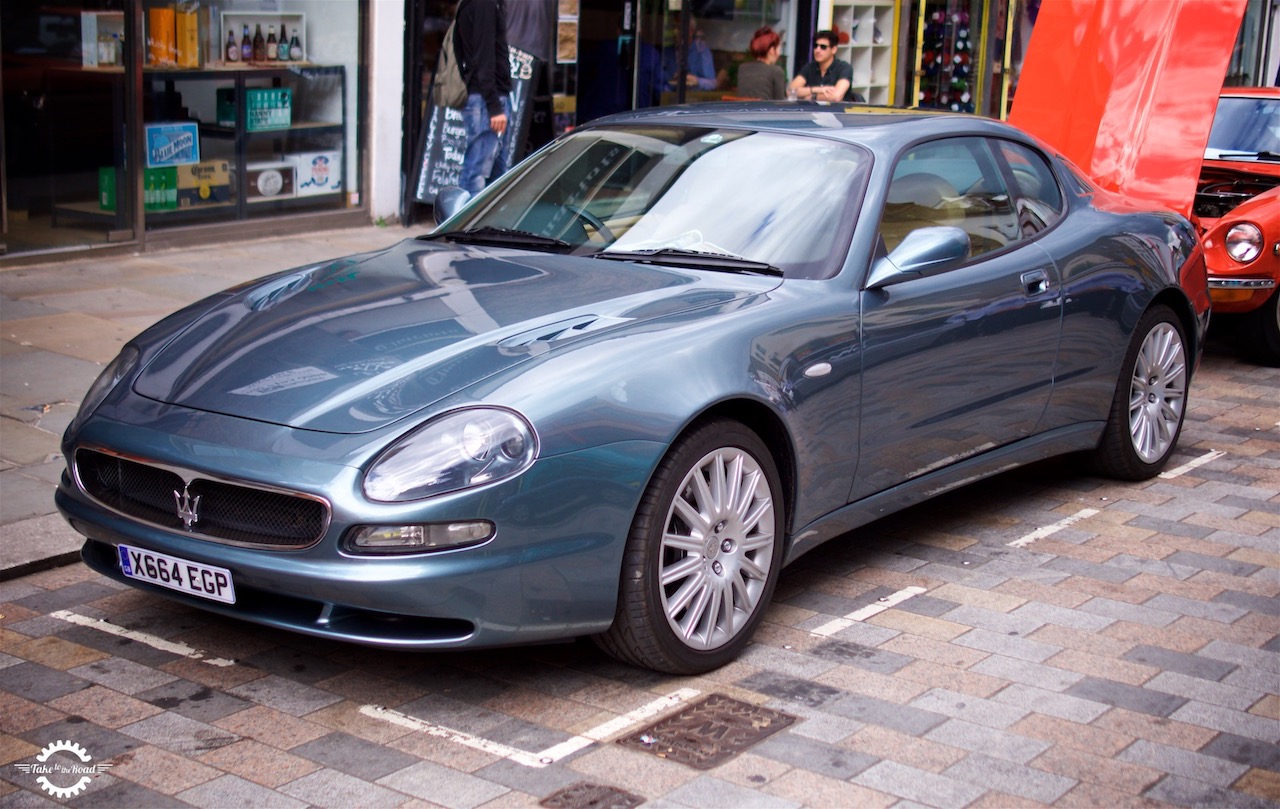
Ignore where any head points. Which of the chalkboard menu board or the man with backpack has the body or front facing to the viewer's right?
the man with backpack

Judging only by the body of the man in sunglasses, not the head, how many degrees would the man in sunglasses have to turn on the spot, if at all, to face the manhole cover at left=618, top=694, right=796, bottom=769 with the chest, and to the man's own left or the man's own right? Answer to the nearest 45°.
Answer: approximately 45° to the man's own left

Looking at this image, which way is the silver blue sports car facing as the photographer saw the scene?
facing the viewer and to the left of the viewer

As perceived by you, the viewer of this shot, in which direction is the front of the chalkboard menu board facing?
facing the viewer

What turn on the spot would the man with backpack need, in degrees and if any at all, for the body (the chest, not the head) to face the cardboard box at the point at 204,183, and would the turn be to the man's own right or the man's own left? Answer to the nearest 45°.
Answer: approximately 180°

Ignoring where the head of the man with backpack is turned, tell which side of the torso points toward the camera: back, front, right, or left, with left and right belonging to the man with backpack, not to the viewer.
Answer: right

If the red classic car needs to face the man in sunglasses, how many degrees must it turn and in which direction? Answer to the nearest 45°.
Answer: approximately 90° to its right

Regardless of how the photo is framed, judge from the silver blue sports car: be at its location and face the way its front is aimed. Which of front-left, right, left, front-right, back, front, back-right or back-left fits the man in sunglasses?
back-right

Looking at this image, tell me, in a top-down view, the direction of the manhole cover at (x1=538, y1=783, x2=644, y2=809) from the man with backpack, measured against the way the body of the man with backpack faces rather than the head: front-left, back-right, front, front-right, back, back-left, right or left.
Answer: right

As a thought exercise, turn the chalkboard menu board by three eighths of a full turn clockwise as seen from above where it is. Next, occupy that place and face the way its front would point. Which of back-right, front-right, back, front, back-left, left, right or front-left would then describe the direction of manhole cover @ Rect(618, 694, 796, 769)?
back-left

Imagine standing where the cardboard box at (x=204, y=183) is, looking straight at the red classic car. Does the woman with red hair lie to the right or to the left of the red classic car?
left

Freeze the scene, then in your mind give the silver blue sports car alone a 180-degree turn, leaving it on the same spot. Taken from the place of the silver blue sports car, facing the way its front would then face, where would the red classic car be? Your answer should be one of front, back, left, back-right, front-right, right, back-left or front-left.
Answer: front

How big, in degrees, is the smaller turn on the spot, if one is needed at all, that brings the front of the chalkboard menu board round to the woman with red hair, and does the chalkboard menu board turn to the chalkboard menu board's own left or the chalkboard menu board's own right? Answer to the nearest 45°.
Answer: approximately 90° to the chalkboard menu board's own left

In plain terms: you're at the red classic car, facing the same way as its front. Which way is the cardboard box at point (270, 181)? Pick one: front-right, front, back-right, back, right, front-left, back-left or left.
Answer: front-right

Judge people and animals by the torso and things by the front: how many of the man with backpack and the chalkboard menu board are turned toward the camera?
1

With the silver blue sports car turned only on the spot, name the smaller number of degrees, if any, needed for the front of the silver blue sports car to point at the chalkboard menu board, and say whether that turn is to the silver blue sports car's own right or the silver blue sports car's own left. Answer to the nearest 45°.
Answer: approximately 135° to the silver blue sports car's own right

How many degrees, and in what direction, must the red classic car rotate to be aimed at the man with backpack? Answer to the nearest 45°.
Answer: approximately 45° to its right
